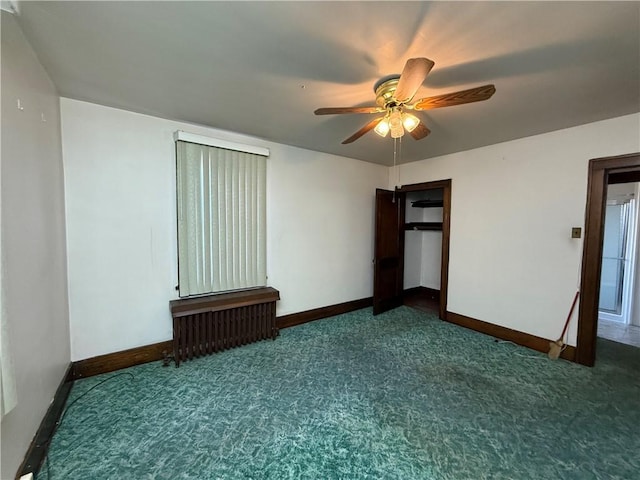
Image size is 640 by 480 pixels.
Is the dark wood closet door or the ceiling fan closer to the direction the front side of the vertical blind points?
the ceiling fan

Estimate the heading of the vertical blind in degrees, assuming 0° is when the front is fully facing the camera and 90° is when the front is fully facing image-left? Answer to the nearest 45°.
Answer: approximately 315°

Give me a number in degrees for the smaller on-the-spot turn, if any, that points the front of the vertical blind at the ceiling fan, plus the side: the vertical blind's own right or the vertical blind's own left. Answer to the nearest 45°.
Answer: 0° — it already faces it

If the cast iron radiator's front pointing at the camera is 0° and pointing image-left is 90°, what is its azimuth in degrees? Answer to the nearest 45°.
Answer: approximately 315°
